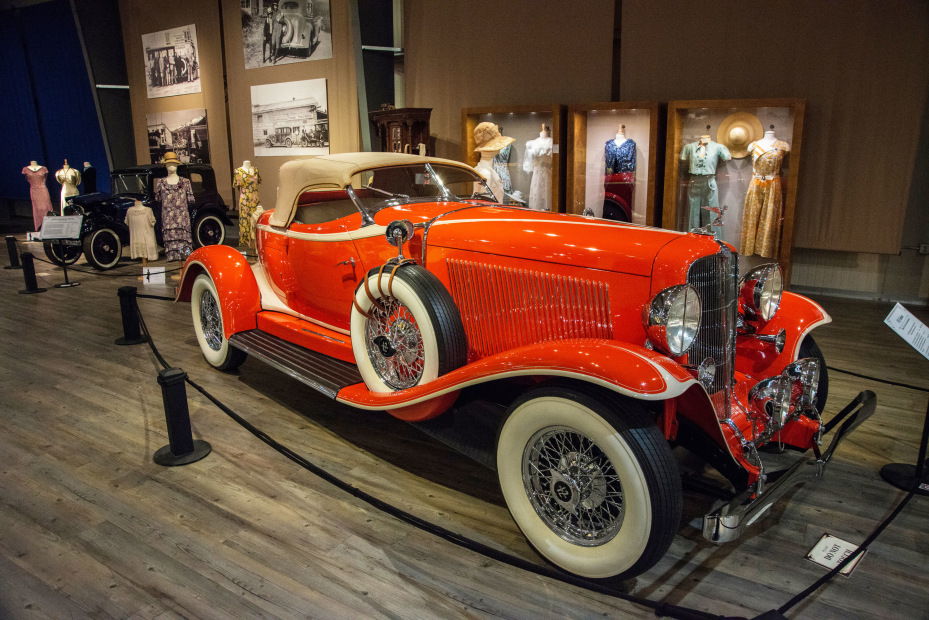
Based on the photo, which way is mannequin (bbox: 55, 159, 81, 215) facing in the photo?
toward the camera

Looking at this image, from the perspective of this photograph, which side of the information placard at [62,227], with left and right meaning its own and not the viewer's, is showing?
front

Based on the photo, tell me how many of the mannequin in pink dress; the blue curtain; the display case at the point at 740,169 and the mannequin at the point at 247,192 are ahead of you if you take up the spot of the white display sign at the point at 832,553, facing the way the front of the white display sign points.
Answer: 0

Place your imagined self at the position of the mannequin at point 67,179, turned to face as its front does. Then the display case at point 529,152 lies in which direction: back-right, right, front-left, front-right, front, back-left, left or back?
front-left

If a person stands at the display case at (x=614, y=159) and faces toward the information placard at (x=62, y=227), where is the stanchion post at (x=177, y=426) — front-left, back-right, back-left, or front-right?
front-left

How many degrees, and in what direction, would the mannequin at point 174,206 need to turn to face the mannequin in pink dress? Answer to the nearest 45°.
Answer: approximately 135° to its right

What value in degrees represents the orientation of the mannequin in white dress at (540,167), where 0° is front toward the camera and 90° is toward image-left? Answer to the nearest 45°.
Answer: approximately 0°

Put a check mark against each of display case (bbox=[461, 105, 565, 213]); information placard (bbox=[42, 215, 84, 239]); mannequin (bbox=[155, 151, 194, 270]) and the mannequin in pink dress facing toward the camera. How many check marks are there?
4

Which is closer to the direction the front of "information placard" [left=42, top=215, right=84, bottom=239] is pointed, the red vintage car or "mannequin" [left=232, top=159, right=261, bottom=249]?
the red vintage car

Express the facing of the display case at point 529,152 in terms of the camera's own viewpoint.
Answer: facing the viewer

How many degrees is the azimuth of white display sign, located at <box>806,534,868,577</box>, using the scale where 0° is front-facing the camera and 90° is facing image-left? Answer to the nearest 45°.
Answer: approximately 315°

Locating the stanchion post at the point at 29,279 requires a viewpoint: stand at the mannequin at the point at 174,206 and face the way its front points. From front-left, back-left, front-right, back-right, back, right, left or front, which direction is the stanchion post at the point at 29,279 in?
front-right

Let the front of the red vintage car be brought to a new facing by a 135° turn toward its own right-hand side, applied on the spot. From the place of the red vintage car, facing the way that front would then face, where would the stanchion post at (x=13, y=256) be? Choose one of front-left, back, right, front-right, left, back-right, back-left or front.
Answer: front-right

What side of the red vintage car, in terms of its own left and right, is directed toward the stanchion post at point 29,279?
back

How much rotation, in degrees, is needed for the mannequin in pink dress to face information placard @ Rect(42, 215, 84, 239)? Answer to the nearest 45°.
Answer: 0° — it already faces it

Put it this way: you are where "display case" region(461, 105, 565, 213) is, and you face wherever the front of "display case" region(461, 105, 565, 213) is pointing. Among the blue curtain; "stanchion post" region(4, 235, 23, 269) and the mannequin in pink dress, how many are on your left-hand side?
0

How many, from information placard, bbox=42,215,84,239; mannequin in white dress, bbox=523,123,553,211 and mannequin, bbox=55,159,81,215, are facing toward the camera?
3

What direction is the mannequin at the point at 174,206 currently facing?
toward the camera

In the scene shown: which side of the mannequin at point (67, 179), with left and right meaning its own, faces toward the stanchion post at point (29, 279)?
front
